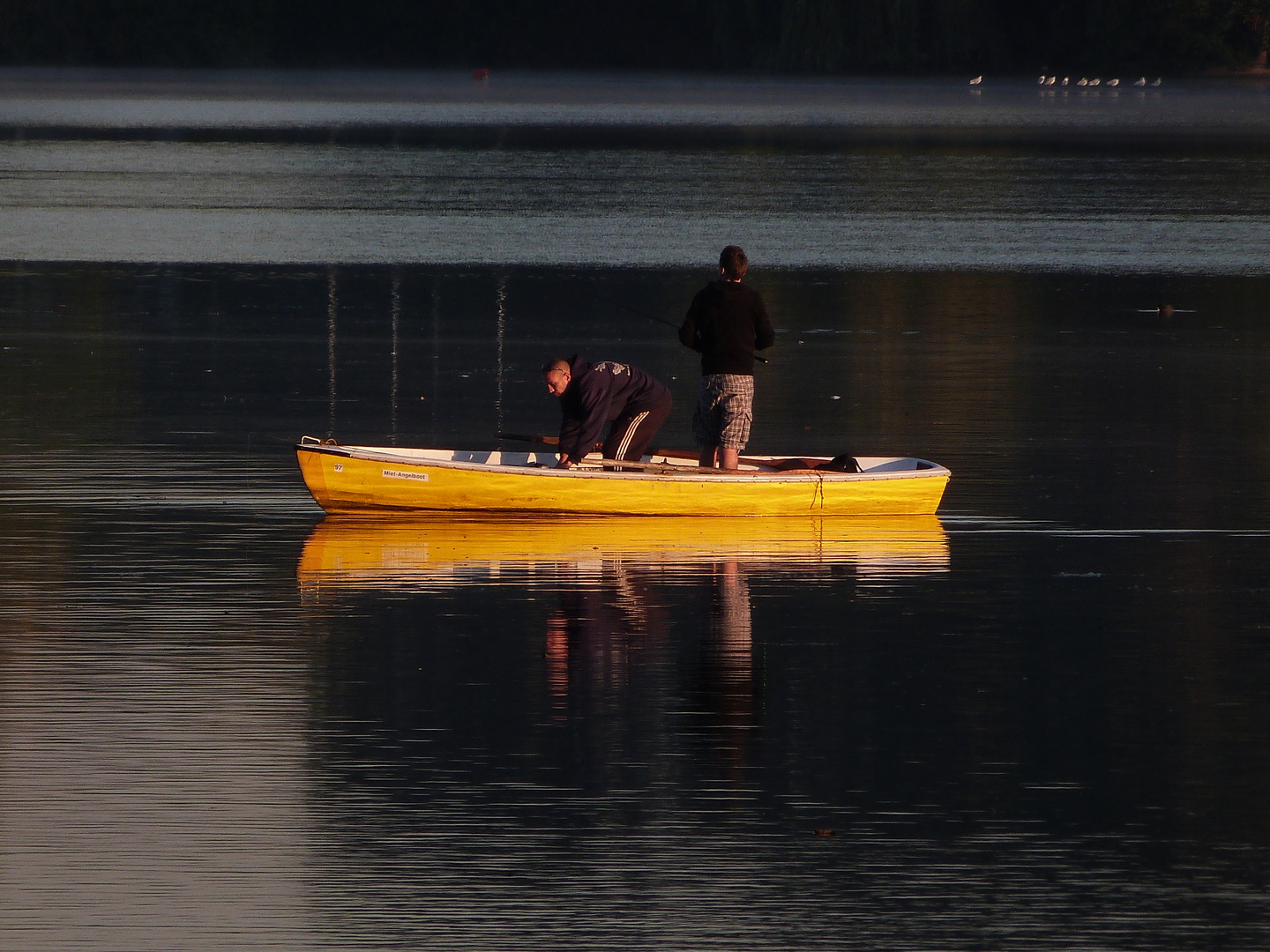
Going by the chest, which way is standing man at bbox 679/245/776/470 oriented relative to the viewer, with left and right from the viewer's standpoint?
facing away from the viewer

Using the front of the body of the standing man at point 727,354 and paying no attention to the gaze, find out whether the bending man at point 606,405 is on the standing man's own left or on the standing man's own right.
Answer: on the standing man's own left

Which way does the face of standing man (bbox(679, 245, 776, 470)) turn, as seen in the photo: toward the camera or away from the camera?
away from the camera

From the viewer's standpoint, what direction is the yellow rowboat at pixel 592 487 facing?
to the viewer's left
